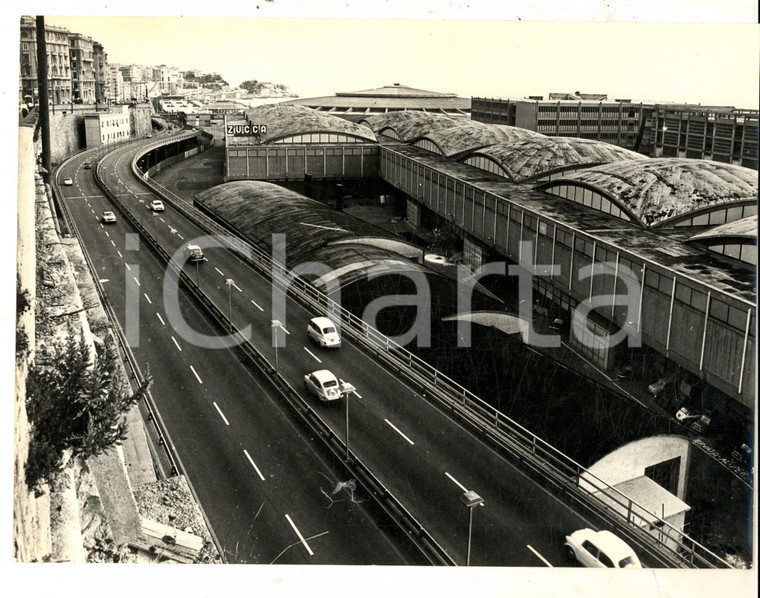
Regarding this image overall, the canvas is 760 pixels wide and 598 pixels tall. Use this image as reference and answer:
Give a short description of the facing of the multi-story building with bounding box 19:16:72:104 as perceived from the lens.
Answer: facing the viewer and to the right of the viewer

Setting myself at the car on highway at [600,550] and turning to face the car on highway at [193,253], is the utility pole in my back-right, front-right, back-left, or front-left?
front-left

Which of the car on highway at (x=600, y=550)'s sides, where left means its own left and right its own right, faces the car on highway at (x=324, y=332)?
front

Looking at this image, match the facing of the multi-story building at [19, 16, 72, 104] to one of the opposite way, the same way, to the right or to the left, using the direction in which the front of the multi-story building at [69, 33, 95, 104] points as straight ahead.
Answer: the same way

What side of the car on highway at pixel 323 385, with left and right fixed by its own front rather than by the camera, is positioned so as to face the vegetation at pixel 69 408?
left

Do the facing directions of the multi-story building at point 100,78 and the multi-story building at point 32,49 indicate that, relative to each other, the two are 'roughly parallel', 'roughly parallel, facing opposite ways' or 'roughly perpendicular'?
roughly parallel

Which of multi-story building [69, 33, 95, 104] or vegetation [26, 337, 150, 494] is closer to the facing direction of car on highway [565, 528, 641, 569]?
the multi-story building

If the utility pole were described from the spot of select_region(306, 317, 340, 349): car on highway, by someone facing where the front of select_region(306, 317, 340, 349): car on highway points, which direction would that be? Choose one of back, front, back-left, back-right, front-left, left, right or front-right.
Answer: left

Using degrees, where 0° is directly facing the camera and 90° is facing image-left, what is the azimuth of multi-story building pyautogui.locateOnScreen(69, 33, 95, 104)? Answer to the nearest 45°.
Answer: approximately 315°

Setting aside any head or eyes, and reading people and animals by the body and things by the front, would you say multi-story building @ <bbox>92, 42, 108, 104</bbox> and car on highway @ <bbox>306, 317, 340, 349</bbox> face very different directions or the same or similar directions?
very different directions

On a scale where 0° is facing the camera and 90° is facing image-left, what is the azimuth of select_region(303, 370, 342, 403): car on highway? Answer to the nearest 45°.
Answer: approximately 135°

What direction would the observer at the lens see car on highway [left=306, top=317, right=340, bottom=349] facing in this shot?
facing away from the viewer and to the left of the viewer
